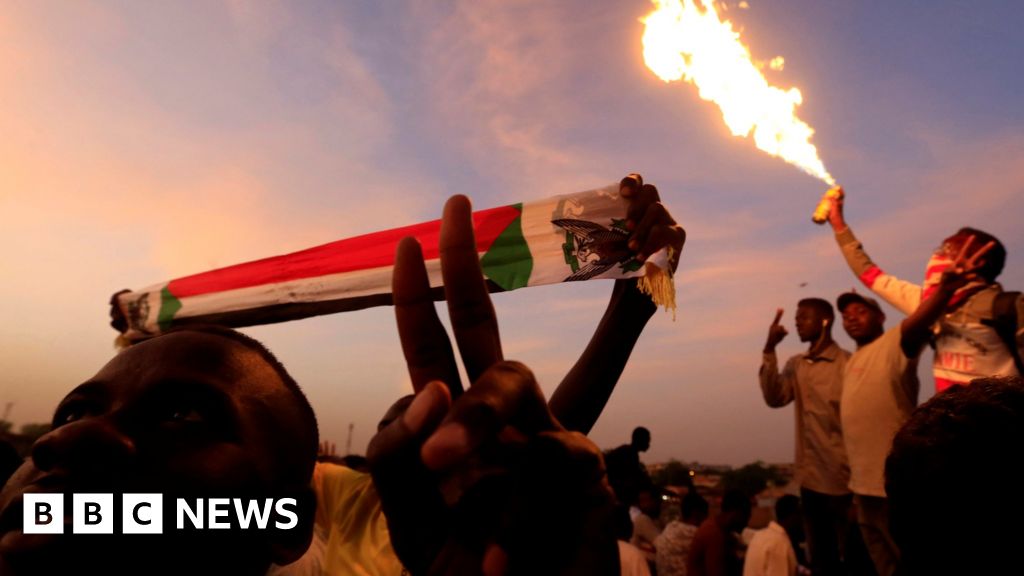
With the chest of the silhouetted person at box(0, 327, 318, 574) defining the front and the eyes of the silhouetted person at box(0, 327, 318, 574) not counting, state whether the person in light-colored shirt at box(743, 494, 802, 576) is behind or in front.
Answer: behind

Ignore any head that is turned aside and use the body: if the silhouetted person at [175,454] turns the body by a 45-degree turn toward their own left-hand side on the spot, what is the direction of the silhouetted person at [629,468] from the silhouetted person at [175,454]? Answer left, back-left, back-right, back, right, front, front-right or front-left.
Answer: back-left

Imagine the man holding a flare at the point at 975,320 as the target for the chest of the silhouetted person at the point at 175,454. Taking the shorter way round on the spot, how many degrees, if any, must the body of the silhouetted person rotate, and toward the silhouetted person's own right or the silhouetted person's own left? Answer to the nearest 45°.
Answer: approximately 135° to the silhouetted person's own left

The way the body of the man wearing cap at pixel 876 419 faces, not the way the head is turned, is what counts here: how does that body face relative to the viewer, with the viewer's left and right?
facing the viewer and to the left of the viewer

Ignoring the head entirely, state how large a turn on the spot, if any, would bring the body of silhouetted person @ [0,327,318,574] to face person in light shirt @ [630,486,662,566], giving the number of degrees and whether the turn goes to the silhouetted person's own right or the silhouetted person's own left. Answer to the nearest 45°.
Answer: approximately 180°

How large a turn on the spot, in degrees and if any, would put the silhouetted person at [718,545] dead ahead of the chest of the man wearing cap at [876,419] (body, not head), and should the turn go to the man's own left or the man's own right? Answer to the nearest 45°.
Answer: approximately 90° to the man's own right

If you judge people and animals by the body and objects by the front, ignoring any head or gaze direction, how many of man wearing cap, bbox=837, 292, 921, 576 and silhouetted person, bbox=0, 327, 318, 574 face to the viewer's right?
0

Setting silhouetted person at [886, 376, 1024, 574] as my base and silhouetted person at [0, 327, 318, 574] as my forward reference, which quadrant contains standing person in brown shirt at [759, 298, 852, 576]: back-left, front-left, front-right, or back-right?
back-right

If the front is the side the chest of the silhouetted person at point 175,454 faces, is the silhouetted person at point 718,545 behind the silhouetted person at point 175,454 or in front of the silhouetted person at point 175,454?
behind
